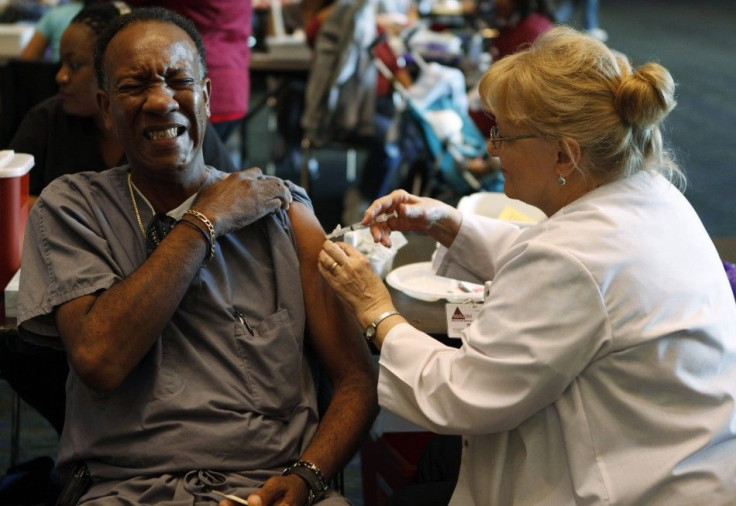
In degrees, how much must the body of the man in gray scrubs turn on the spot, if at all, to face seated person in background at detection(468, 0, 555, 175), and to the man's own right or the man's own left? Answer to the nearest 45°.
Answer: approximately 135° to the man's own left

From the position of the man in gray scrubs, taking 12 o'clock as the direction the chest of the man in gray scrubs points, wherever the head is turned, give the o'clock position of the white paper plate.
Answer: The white paper plate is roughly at 8 o'clock from the man in gray scrubs.

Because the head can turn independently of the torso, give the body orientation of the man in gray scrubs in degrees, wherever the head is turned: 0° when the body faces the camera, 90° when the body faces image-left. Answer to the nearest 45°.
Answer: approximately 0°

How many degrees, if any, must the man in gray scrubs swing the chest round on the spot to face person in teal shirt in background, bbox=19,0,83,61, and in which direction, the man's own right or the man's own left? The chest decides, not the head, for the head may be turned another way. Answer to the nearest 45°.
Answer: approximately 180°

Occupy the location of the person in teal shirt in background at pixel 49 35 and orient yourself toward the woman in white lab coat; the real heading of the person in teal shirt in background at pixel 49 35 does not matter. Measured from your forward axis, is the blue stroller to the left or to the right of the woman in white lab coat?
left

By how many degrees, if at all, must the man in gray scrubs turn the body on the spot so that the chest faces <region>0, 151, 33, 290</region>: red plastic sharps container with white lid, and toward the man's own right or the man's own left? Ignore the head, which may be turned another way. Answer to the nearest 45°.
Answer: approximately 135° to the man's own right

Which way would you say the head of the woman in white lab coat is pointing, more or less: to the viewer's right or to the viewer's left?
to the viewer's left

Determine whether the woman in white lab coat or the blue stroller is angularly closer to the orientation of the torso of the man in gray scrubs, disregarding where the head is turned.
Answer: the woman in white lab coat
